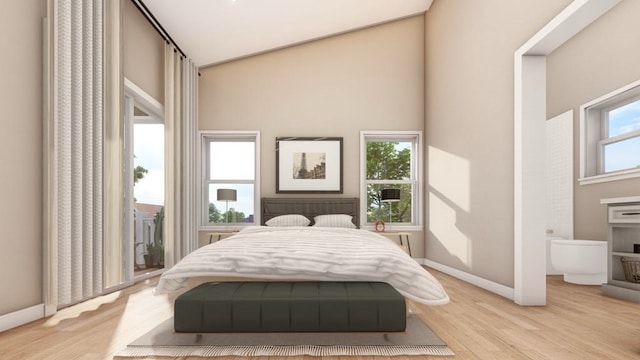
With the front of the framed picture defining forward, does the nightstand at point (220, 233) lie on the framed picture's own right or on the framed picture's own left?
on the framed picture's own right

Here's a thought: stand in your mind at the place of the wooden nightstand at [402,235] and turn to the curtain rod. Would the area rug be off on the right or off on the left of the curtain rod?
left

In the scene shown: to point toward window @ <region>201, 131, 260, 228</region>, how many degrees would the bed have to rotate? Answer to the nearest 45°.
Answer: approximately 180°

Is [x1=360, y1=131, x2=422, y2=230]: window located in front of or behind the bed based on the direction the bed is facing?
behind

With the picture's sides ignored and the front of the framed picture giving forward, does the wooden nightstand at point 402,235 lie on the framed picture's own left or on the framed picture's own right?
on the framed picture's own left

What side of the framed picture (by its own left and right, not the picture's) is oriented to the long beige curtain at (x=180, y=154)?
right

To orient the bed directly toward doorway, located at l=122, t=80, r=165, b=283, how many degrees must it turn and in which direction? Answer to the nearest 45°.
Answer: approximately 135° to its right

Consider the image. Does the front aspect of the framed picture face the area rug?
yes

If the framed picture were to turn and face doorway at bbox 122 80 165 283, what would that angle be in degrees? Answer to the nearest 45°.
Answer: approximately 45° to its right

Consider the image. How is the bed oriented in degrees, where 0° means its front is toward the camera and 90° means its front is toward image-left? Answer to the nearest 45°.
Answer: approximately 0°

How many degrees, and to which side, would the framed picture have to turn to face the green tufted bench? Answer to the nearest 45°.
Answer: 0° — it already faces it
